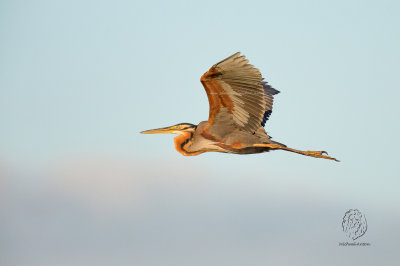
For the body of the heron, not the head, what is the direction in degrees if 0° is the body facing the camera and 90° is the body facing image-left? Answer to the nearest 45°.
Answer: approximately 90°
